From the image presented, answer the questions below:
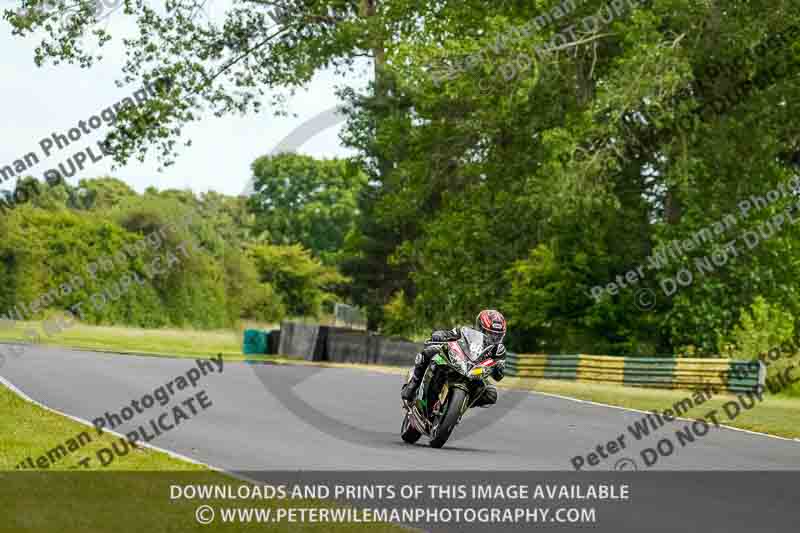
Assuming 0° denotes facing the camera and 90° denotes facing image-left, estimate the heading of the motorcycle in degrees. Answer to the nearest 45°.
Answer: approximately 315°

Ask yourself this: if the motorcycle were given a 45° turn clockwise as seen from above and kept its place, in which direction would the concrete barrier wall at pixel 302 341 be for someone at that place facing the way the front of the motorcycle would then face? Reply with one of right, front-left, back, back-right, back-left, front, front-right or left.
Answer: back

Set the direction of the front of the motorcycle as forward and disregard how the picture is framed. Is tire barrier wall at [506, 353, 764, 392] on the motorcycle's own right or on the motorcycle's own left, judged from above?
on the motorcycle's own left

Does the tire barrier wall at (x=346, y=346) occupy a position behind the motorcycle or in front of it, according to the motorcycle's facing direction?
behind

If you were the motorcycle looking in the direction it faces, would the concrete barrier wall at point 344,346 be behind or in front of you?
behind

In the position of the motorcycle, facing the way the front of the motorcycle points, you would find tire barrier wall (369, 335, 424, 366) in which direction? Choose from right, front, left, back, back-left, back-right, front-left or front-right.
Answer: back-left
